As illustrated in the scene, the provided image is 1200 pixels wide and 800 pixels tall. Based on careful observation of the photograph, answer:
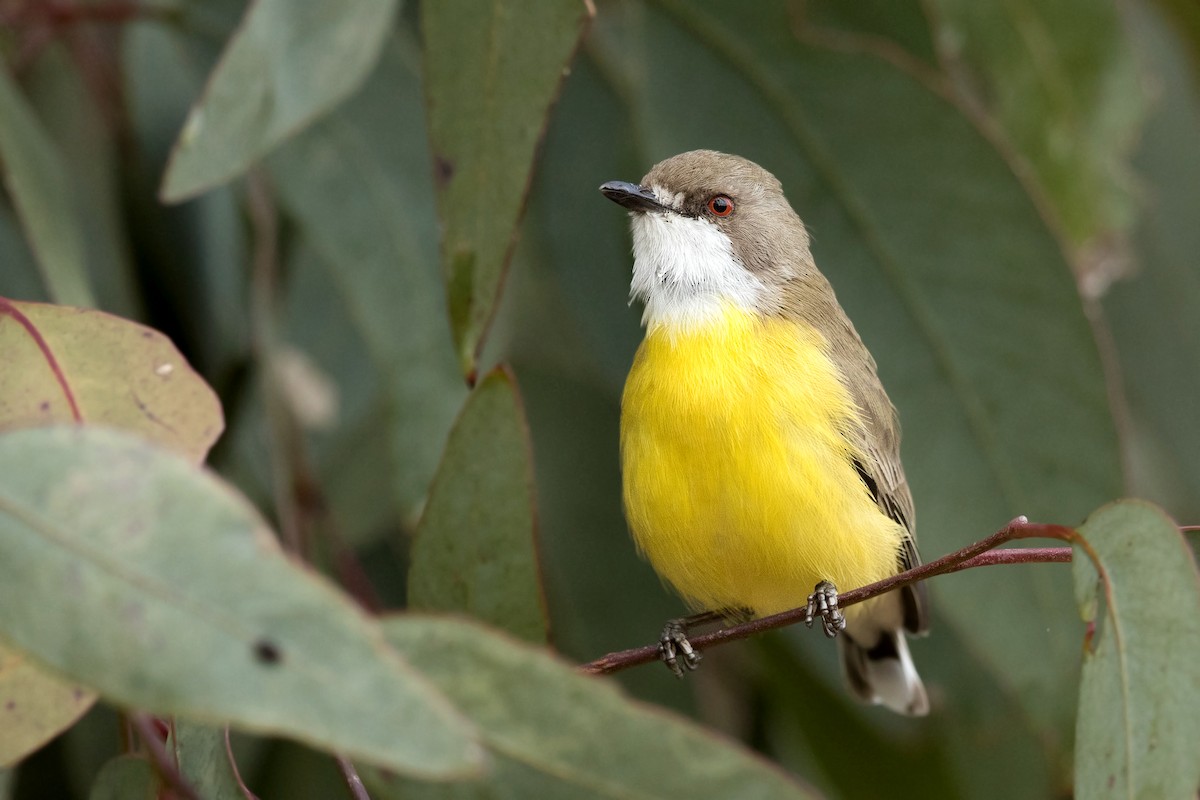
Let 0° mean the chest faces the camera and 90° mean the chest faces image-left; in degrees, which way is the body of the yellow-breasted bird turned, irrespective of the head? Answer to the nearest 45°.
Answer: approximately 45°

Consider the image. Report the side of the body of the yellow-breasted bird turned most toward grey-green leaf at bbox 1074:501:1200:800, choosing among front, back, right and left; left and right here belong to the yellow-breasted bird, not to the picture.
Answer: left
